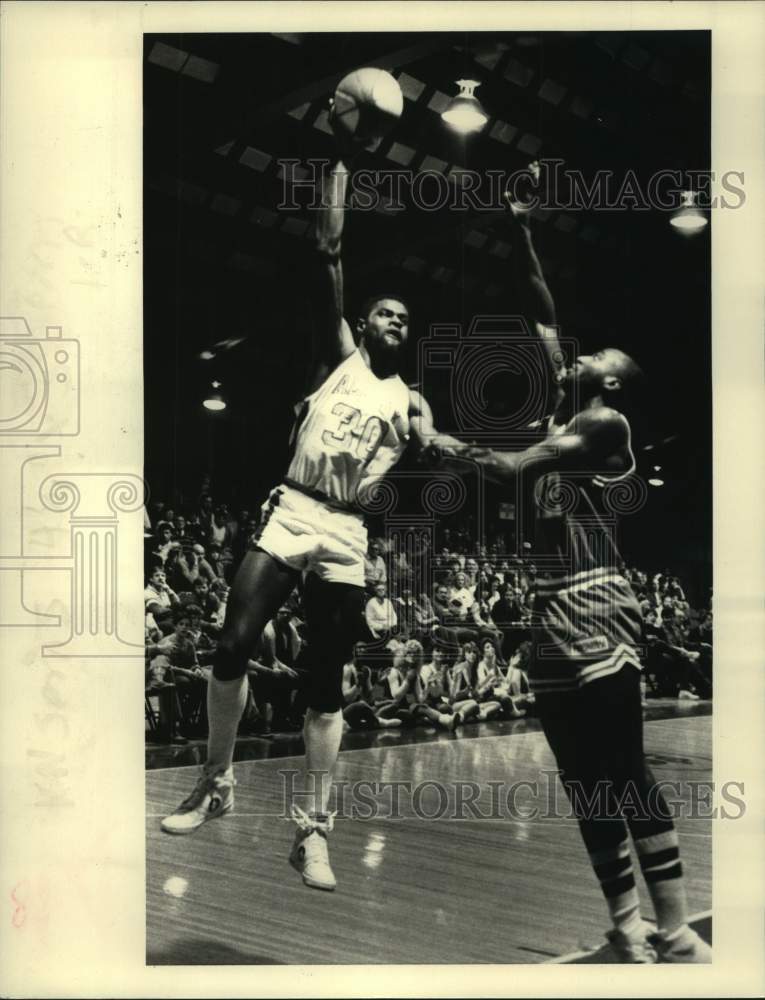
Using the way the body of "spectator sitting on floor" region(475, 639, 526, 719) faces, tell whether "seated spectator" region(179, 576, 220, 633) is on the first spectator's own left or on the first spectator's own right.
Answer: on the first spectator's own right

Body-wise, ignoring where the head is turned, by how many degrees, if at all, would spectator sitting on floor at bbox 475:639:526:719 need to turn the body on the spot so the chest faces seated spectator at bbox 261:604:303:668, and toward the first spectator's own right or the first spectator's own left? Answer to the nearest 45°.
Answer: approximately 135° to the first spectator's own right

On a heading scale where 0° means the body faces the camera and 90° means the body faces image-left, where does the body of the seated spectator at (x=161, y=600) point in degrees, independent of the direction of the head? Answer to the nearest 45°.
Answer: approximately 315°

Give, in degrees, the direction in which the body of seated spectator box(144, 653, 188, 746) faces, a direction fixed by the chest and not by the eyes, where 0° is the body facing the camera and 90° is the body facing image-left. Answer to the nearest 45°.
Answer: approximately 315°
